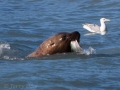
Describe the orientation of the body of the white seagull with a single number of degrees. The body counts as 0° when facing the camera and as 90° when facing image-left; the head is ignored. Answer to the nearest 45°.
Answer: approximately 270°

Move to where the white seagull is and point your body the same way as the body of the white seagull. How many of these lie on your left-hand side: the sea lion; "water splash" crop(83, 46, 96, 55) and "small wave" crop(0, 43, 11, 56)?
0

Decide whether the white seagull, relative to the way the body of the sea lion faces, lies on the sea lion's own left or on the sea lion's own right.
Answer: on the sea lion's own left

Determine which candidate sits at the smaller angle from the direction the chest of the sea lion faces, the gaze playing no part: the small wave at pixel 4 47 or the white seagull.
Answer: the white seagull

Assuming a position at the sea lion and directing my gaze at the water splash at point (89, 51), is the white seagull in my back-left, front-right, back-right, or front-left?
front-left

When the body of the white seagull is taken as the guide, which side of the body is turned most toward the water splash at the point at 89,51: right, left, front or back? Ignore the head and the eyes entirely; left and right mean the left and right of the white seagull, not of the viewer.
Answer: right

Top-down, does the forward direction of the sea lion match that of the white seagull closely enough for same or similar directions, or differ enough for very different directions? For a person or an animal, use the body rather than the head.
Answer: same or similar directions

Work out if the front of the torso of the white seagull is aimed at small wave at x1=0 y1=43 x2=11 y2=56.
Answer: no

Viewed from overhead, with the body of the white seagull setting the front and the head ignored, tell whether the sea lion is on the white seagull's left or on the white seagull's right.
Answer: on the white seagull's right

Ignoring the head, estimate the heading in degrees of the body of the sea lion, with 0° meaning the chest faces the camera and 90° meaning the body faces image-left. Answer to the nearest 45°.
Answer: approximately 270°

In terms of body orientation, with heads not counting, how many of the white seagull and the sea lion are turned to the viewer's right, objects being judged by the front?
2
